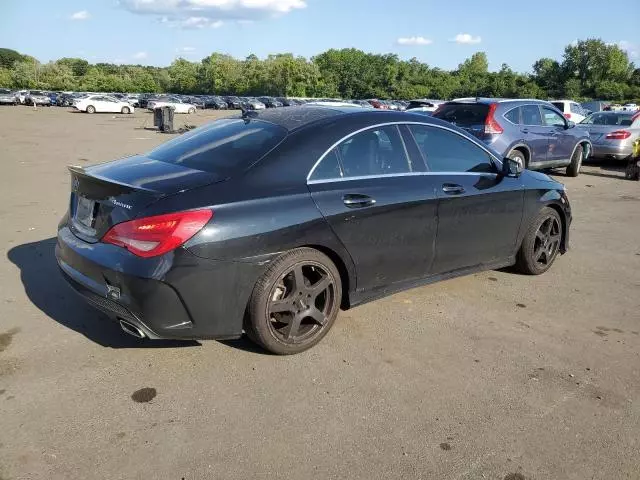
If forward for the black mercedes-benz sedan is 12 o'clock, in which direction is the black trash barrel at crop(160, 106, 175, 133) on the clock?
The black trash barrel is roughly at 10 o'clock from the black mercedes-benz sedan.

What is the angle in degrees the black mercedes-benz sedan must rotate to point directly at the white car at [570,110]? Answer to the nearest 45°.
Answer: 0° — it already faces it

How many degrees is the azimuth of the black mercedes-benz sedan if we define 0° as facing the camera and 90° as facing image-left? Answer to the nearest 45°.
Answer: approximately 225°

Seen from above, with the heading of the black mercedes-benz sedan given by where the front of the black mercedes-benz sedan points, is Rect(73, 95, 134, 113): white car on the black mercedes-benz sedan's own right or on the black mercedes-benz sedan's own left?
on the black mercedes-benz sedan's own left
